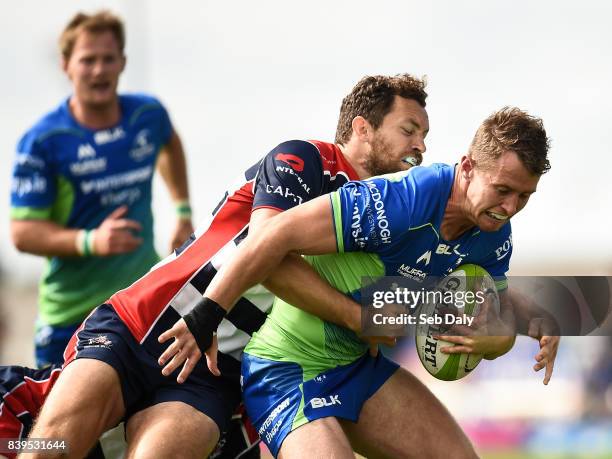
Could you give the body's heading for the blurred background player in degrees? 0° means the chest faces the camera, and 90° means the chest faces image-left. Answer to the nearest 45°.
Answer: approximately 315°
